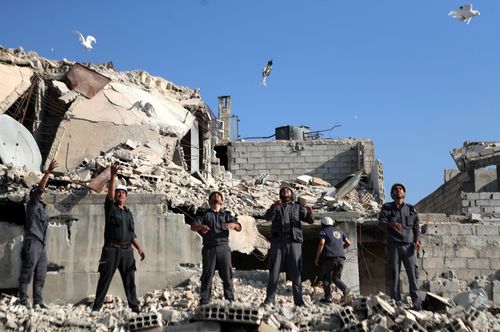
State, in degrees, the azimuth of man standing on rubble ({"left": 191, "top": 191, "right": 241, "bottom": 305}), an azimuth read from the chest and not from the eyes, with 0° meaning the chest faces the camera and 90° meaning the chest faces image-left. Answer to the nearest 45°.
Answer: approximately 0°

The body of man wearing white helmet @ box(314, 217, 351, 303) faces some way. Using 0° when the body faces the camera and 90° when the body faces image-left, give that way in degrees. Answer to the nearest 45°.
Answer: approximately 135°

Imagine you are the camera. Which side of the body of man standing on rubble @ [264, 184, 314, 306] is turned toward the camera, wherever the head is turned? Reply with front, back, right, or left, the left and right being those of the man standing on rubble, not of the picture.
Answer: front

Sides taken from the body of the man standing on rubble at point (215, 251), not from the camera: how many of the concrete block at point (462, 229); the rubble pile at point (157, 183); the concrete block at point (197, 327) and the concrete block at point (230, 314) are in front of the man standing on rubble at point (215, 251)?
2

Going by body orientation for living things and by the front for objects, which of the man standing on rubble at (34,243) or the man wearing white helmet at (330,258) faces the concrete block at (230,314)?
the man standing on rubble

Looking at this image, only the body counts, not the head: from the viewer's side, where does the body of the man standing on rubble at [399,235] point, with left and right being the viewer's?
facing the viewer

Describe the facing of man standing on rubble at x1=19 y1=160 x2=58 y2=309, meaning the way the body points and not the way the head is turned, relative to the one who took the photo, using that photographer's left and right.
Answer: facing the viewer and to the right of the viewer

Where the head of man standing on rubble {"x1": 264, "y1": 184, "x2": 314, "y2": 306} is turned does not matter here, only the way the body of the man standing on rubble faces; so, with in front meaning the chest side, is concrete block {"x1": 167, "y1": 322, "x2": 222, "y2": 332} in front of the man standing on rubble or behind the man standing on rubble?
in front
